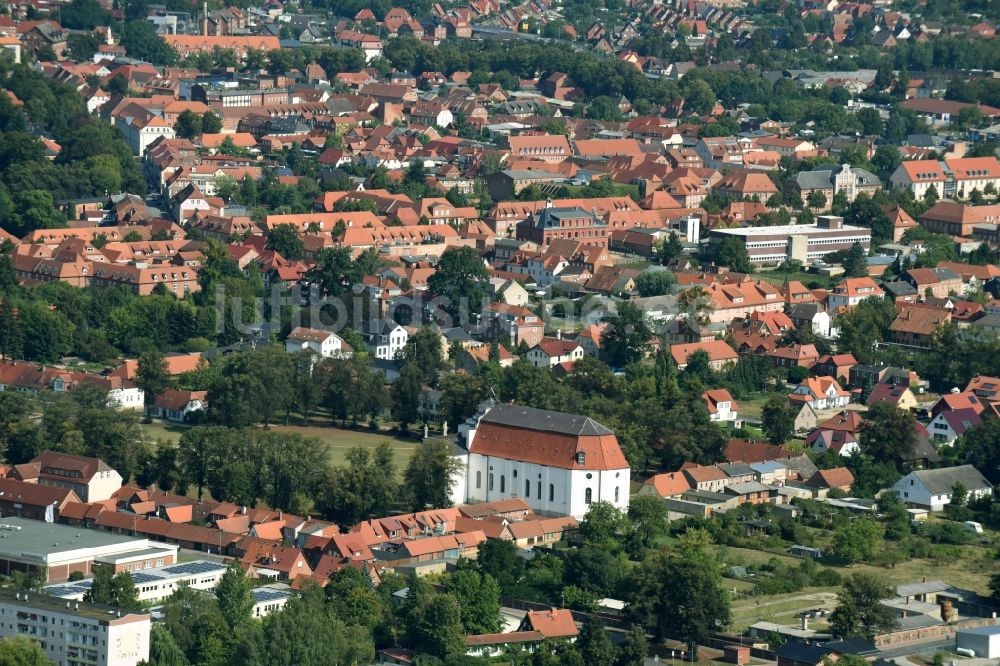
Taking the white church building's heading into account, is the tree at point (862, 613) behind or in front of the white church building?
behind

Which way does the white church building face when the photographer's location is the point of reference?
facing away from the viewer and to the left of the viewer

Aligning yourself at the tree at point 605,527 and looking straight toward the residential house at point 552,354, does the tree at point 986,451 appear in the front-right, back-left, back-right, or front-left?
front-right

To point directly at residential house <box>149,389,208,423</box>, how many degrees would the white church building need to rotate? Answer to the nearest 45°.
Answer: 0° — it already faces it

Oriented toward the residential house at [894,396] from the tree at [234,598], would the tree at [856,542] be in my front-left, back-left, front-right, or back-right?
front-right
